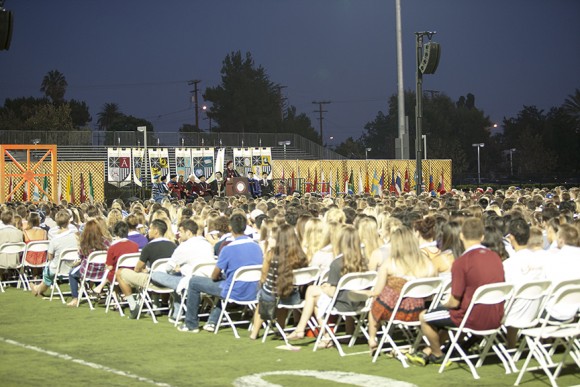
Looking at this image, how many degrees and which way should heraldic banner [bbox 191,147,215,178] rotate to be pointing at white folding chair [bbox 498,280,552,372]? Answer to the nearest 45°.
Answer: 0° — it already faces it

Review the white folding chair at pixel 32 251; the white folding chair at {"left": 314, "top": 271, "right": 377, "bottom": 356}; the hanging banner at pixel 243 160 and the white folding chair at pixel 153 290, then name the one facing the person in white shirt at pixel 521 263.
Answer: the hanging banner

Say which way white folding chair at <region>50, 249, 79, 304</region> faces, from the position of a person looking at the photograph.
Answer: facing away from the viewer and to the left of the viewer

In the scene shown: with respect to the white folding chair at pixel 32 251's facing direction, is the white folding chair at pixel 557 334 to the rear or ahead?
to the rear

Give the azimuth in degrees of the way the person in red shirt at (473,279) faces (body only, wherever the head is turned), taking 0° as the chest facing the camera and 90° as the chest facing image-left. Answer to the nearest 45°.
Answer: approximately 135°

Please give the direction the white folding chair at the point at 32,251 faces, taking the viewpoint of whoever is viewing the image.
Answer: facing away from the viewer and to the left of the viewer

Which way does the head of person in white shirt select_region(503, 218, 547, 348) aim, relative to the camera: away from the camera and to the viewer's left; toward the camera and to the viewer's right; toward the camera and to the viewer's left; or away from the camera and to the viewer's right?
away from the camera and to the viewer's left

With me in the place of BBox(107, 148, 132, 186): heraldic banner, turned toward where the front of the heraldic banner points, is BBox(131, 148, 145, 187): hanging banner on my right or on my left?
on my left

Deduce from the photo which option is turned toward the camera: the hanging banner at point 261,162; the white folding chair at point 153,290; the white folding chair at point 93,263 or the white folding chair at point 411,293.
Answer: the hanging banner
